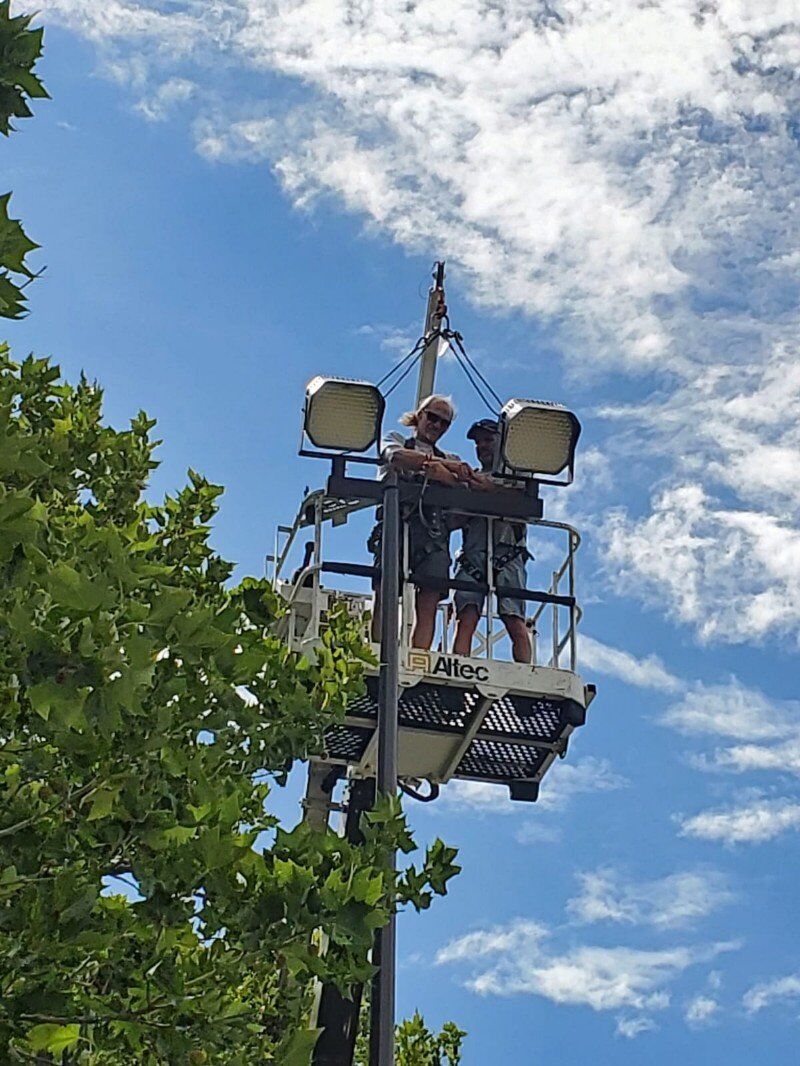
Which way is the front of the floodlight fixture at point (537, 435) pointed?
toward the camera

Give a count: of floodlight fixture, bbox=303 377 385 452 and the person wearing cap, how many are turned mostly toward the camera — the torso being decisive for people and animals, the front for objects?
2

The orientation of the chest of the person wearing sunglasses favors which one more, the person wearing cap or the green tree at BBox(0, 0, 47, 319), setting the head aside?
the green tree

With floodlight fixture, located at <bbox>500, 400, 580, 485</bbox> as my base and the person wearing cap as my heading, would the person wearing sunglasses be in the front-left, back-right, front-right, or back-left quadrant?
front-left

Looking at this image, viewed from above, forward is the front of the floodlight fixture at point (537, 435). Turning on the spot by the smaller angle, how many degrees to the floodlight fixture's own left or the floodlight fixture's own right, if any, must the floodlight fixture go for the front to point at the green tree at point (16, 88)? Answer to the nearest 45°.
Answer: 0° — it already faces it

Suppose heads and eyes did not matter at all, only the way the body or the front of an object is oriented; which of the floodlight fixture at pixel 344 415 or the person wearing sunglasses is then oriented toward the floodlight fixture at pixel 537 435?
the person wearing sunglasses

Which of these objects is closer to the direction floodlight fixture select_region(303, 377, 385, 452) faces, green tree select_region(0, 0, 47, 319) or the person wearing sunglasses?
the green tree

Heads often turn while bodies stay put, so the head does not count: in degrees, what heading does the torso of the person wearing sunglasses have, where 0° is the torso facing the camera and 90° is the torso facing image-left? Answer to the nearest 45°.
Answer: approximately 315°

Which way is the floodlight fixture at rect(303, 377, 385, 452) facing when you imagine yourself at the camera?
facing the viewer

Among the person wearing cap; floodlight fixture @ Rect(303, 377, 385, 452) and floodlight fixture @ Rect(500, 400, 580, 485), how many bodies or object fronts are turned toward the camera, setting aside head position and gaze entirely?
3

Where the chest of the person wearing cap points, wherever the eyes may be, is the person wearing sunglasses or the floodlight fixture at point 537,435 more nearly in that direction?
the floodlight fixture

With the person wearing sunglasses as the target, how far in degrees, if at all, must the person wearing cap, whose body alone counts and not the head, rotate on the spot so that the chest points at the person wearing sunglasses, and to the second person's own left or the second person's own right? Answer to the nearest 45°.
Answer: approximately 45° to the second person's own right

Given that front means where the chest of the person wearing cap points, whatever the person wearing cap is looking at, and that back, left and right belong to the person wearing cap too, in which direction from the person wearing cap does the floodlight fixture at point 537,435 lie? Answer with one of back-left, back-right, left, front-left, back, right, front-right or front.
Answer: front

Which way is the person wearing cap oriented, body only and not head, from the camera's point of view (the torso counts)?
toward the camera

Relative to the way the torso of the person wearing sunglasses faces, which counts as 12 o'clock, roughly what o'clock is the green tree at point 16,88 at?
The green tree is roughly at 2 o'clock from the person wearing sunglasses.

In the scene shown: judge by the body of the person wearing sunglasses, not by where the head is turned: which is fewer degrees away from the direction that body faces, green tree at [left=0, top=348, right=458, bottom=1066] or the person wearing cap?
the green tree
